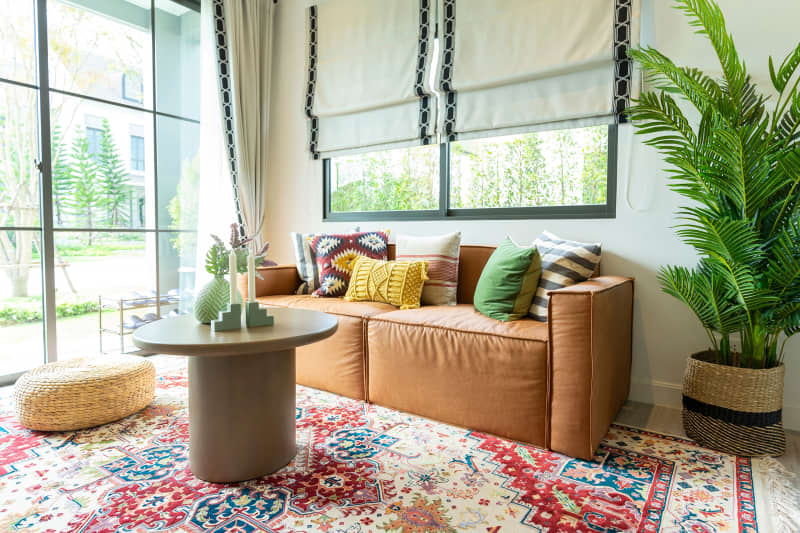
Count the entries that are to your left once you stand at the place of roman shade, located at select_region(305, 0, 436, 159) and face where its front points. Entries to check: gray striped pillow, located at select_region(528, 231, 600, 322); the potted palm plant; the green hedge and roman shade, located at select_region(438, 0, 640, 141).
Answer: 3

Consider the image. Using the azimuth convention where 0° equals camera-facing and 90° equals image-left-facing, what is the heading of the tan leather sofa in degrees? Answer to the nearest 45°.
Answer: approximately 45°

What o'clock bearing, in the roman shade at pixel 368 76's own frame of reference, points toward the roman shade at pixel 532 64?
the roman shade at pixel 532 64 is roughly at 9 o'clock from the roman shade at pixel 368 76.

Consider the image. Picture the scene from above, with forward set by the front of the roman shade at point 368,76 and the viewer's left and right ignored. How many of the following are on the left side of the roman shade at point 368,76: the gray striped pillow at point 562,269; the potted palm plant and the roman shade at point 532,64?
3

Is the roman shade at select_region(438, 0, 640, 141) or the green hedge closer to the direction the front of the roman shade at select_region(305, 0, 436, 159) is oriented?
the green hedge

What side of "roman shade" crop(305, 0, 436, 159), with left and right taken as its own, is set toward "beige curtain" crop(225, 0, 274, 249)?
right

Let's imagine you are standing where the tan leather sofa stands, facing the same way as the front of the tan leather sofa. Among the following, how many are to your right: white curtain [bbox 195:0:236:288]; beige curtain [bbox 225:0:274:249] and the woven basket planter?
2

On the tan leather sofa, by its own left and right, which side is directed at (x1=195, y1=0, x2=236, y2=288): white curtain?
right
